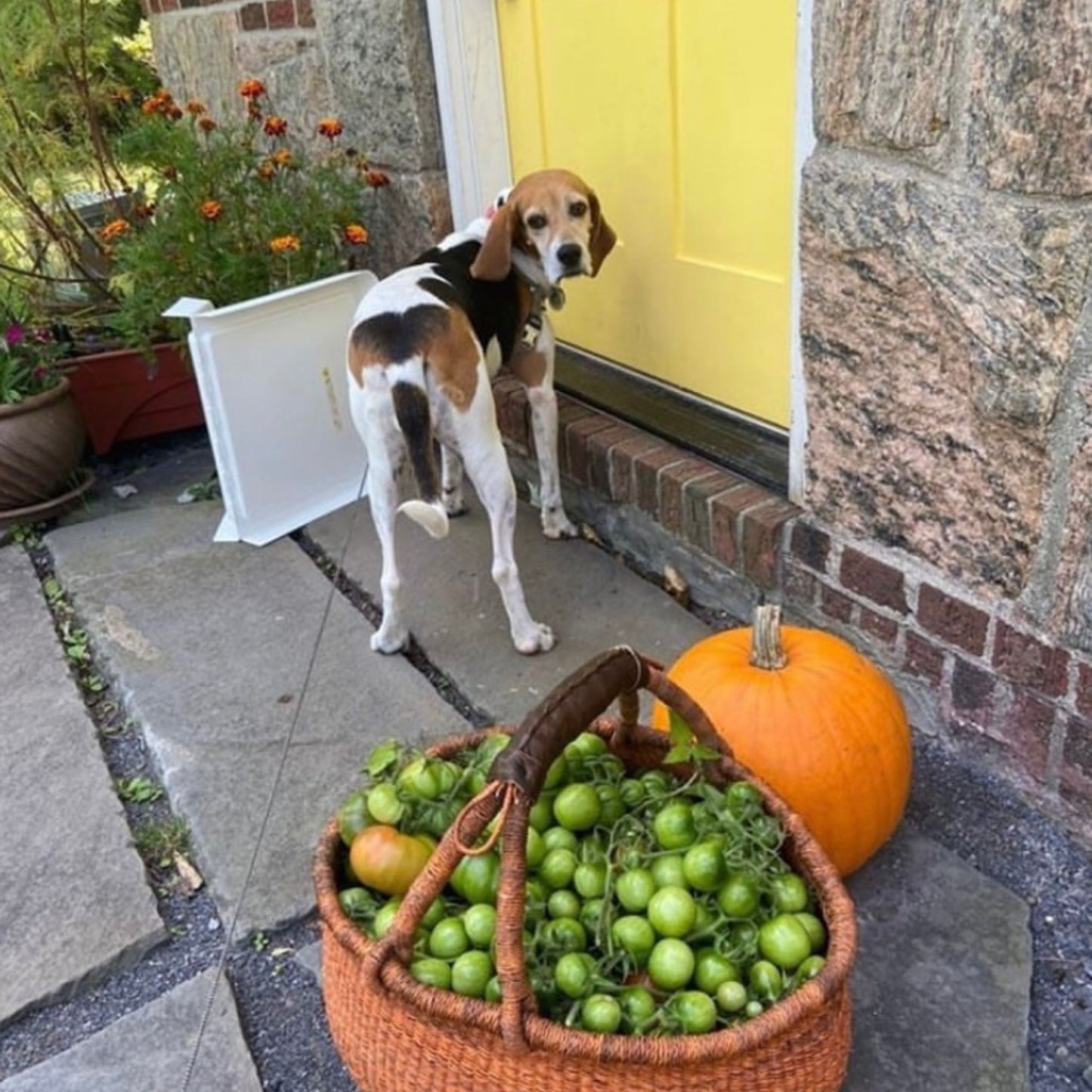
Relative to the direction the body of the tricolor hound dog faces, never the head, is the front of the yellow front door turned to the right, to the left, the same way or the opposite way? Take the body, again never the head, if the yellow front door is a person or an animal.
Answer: the opposite way

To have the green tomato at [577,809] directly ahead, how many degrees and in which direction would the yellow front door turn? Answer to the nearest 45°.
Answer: approximately 45° to its left

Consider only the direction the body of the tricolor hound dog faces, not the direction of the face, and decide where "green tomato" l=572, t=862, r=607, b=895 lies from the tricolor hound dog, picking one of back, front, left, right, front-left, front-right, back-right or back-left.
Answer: back-right

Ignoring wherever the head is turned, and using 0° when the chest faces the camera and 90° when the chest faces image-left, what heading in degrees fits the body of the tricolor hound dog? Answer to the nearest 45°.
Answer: approximately 225°

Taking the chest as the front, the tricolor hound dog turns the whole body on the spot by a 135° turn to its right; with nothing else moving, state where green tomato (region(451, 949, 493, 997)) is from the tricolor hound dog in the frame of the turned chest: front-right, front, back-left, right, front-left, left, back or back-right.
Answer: front

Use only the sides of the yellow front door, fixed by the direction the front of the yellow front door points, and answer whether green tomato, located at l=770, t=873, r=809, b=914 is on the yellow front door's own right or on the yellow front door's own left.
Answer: on the yellow front door's own left

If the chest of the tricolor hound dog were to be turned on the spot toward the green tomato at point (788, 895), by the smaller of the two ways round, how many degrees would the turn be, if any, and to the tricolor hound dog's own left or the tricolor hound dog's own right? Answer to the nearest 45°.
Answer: approximately 135° to the tricolor hound dog's own right

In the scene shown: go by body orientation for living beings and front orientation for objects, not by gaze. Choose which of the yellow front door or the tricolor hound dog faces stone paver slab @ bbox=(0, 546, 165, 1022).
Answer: the yellow front door

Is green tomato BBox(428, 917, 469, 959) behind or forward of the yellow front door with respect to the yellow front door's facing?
forward

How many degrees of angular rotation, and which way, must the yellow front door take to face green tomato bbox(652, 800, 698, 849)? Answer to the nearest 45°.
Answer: approximately 45° to its left

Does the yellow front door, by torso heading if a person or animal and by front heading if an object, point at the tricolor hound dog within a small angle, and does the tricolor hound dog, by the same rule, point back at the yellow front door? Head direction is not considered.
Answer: yes
